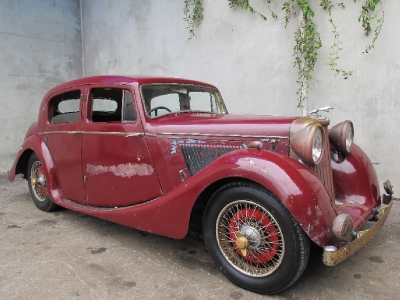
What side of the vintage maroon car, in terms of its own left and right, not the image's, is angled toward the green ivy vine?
left

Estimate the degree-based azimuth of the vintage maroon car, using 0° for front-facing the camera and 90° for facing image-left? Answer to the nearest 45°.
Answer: approximately 315°
